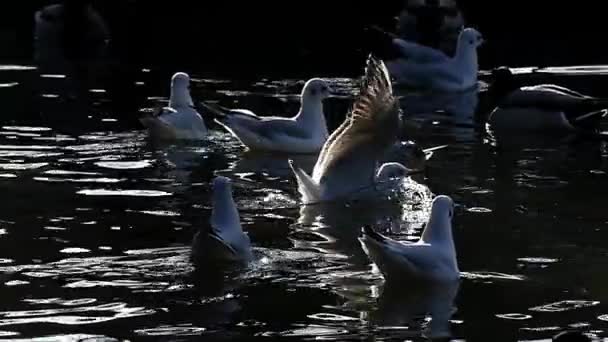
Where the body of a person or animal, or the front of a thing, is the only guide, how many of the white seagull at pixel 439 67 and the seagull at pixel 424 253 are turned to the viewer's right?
2

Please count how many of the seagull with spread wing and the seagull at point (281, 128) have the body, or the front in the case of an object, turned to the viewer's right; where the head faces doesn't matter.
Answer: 2

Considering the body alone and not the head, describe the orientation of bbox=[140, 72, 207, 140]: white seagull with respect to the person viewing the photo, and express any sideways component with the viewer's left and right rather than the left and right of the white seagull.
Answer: facing away from the viewer and to the right of the viewer

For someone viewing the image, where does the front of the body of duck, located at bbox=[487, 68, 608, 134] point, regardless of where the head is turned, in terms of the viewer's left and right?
facing to the left of the viewer

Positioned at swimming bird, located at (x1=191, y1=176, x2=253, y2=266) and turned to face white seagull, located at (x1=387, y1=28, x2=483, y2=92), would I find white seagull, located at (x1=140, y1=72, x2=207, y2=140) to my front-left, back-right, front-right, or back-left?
front-left

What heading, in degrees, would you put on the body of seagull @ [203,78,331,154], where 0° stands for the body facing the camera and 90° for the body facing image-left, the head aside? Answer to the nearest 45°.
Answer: approximately 270°

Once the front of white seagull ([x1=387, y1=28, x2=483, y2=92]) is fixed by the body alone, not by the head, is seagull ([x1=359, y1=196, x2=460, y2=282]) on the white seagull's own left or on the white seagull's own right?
on the white seagull's own right

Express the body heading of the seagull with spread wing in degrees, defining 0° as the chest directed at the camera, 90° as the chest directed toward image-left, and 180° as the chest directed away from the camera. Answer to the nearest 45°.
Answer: approximately 270°

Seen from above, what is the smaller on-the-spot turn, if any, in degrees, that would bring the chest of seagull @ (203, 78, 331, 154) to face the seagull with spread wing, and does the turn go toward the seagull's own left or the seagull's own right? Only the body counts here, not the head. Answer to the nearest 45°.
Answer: approximately 90° to the seagull's own right

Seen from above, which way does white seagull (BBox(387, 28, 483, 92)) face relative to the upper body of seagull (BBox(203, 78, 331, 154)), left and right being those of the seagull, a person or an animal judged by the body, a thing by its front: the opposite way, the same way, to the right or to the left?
the same way

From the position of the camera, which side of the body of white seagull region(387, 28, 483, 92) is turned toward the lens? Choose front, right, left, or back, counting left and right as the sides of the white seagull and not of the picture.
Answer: right

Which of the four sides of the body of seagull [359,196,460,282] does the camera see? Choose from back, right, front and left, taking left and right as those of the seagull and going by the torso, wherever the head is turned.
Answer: right

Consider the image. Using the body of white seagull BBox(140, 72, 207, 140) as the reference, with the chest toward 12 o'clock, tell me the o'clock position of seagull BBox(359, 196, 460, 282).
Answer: The seagull is roughly at 4 o'clock from the white seagull.
